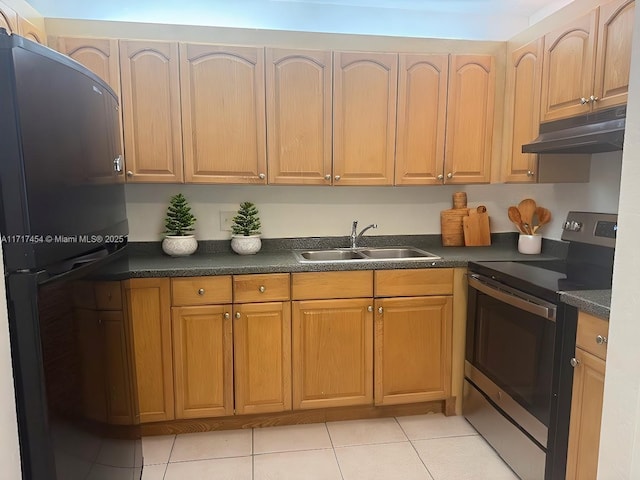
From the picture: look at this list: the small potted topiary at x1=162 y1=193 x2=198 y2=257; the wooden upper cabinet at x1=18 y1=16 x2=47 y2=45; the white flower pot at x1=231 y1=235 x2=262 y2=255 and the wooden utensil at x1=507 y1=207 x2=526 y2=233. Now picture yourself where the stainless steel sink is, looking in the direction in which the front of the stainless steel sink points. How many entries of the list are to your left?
1

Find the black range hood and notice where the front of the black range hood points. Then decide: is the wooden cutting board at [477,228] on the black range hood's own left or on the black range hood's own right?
on the black range hood's own right

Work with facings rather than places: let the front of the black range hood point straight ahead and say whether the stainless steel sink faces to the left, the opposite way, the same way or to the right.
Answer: to the left

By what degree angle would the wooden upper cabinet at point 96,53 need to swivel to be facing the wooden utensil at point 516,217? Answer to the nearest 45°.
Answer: approximately 90° to its left

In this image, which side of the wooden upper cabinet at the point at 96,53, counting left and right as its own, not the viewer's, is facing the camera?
front

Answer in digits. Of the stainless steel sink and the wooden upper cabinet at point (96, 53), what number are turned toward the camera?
2

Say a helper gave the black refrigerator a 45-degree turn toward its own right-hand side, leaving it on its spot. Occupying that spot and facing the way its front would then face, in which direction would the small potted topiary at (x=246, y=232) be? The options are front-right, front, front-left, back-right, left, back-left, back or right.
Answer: back-left

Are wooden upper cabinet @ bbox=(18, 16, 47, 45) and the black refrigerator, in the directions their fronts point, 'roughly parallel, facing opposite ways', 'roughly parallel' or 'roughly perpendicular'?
roughly parallel

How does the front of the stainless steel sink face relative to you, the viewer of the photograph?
facing the viewer

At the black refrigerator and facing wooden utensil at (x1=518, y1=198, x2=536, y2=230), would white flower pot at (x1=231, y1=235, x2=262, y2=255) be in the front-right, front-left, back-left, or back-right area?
front-left

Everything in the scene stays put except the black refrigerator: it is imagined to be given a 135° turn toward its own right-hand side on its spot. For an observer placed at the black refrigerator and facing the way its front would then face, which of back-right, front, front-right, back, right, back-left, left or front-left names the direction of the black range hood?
back

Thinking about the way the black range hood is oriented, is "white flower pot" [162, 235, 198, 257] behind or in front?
in front

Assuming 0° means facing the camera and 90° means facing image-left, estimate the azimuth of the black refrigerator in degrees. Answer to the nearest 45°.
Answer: approximately 315°

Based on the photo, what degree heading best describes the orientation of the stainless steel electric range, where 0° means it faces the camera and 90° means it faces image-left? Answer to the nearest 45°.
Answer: approximately 45°

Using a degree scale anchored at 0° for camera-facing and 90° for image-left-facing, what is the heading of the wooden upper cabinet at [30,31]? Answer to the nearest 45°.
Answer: approximately 315°
